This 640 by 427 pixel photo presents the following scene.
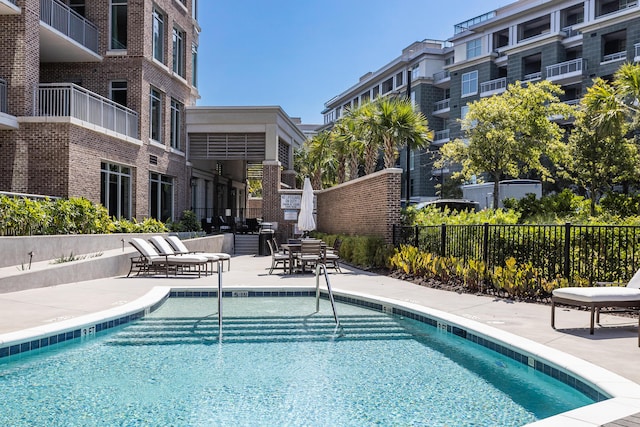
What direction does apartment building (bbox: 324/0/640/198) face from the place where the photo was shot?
facing the viewer and to the left of the viewer

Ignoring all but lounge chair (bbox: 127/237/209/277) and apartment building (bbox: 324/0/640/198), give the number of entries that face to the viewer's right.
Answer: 1

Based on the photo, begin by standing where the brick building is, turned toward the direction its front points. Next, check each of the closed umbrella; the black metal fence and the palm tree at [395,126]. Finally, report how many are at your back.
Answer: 0

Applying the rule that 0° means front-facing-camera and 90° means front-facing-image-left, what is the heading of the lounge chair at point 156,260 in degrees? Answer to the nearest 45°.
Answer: approximately 270°

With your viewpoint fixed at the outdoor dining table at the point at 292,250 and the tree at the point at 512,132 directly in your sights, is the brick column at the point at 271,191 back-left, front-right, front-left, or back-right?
front-left

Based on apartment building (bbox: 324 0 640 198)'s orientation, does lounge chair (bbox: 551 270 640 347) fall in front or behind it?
in front

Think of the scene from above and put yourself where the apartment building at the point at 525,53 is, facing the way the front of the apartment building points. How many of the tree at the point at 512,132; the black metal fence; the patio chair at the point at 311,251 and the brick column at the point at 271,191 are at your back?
0

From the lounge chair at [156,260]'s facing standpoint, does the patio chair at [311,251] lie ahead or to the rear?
ahead

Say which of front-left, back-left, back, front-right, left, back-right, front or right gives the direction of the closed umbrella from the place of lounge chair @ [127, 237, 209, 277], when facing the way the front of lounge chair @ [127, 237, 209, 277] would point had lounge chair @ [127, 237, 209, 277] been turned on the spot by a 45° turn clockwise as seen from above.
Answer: left

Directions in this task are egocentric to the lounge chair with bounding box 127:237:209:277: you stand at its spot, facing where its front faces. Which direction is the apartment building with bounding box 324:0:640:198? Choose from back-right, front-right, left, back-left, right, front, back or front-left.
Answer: front-left

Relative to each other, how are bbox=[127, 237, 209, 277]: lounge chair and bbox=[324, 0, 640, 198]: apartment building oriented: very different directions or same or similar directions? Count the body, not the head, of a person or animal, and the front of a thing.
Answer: very different directions
